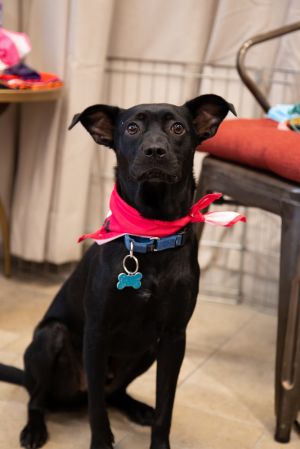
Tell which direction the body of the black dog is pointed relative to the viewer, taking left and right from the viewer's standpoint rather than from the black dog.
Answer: facing the viewer and to the right of the viewer

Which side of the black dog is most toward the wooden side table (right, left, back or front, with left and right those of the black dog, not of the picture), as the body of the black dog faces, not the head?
back

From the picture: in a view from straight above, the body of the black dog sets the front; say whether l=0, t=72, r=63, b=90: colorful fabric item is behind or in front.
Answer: behind

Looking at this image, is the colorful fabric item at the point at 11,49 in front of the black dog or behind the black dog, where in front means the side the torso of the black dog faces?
behind

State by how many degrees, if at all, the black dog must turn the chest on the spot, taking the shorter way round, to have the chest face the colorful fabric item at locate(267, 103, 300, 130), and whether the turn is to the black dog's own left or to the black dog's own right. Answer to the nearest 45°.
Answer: approximately 90° to the black dog's own left

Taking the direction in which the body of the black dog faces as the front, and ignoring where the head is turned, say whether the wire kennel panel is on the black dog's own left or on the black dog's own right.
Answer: on the black dog's own left
